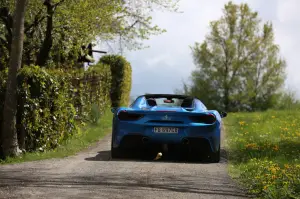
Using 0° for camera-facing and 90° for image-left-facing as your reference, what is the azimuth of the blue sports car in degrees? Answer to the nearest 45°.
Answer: approximately 180°

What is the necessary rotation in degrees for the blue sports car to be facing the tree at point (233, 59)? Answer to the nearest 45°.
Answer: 0° — it already faces it

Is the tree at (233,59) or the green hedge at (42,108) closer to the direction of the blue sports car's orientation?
the tree

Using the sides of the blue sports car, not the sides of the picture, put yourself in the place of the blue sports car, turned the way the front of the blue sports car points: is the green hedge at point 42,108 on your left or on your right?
on your left

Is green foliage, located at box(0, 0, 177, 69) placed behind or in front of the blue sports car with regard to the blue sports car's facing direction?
in front

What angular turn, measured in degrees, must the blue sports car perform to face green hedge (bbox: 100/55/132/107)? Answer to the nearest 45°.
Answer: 0° — it already faces it

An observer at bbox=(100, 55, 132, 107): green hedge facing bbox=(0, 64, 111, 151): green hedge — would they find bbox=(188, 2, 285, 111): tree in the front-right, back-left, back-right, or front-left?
back-left

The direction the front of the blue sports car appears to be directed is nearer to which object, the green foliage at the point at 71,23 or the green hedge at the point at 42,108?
the green foliage
